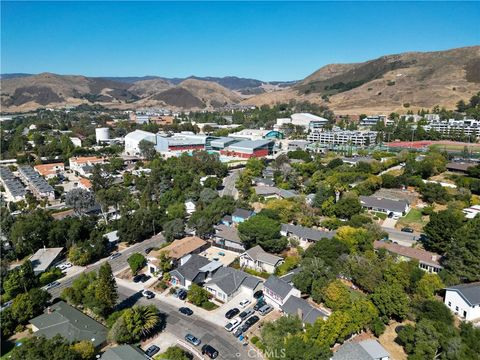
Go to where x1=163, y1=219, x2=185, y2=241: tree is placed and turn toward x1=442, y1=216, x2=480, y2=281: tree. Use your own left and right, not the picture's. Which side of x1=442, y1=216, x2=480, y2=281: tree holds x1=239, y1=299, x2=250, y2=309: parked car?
right

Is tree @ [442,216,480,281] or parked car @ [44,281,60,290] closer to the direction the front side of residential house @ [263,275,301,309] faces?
the parked car

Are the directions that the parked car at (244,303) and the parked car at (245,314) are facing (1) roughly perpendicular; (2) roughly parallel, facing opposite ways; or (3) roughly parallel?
roughly parallel

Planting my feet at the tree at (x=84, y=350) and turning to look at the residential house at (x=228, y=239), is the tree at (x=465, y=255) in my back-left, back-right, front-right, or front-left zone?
front-right

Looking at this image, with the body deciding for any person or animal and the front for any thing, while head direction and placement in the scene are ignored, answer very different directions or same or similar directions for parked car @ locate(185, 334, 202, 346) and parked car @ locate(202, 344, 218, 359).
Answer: same or similar directions

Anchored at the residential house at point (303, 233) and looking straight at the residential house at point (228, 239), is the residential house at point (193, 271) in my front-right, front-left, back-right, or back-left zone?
front-left

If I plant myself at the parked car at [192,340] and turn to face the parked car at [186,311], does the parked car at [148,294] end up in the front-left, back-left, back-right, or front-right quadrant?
front-left

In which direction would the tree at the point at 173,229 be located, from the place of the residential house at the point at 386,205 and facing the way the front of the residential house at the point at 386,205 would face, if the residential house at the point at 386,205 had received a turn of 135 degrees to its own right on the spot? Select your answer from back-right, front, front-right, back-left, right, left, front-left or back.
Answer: left

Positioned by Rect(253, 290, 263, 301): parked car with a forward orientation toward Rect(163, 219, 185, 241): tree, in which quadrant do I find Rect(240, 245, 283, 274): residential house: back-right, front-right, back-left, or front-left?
front-right

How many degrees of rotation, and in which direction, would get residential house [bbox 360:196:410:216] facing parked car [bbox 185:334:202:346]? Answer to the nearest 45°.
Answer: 0° — it already faces it

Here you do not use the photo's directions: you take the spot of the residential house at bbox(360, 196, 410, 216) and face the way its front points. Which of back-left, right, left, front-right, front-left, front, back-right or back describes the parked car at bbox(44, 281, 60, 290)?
front-right
